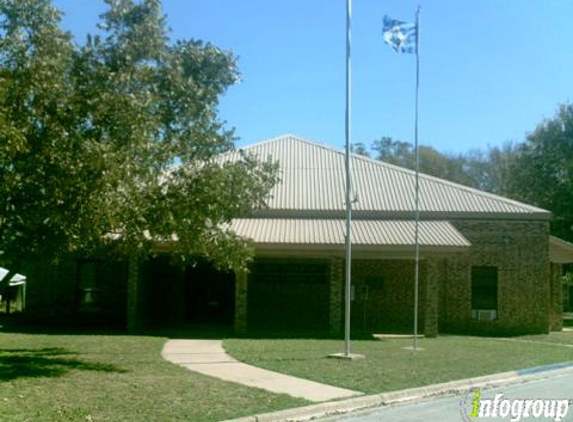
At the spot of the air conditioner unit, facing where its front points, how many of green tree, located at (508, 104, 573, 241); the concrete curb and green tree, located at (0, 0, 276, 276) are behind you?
1

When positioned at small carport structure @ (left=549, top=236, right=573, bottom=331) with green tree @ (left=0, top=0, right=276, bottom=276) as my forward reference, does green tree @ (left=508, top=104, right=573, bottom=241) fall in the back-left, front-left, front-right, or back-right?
back-right

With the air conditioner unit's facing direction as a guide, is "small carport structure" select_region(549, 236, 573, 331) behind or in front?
behind

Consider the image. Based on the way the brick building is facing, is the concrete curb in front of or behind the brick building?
in front

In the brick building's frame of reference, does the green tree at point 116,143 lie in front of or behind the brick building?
in front

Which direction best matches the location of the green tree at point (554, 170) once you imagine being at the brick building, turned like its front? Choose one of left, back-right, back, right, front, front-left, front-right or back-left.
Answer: back-left

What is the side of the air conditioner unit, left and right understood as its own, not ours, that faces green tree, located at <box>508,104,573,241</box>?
back

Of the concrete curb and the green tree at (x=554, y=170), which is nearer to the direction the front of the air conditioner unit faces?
the concrete curb

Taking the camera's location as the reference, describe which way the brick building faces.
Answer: facing the viewer

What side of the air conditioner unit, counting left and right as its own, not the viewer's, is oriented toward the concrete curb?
front
